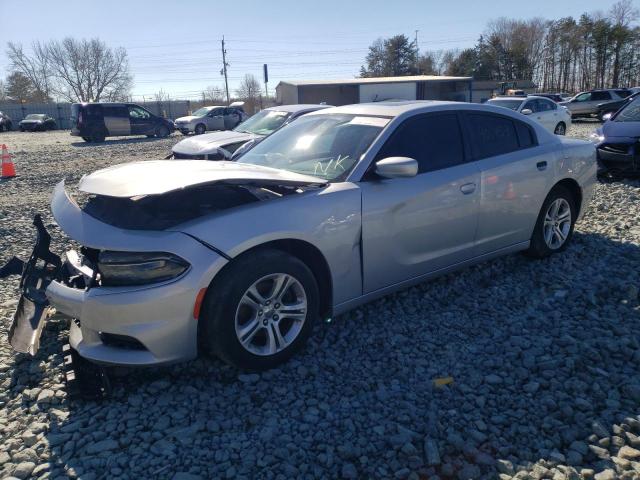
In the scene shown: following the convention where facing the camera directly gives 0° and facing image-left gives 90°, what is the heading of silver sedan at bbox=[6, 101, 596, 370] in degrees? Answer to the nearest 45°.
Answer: approximately 45°

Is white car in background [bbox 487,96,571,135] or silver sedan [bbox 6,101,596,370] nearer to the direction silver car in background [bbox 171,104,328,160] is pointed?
the silver sedan

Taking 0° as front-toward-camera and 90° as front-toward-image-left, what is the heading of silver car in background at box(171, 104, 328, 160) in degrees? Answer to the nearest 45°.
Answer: approximately 45°

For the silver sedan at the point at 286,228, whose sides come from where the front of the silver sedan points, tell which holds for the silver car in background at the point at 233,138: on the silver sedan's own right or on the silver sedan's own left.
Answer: on the silver sedan's own right

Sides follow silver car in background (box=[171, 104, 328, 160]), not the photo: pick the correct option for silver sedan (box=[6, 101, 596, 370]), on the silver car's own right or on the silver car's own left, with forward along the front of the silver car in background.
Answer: on the silver car's own left

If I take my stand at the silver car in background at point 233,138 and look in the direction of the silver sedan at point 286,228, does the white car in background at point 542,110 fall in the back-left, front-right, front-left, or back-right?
back-left

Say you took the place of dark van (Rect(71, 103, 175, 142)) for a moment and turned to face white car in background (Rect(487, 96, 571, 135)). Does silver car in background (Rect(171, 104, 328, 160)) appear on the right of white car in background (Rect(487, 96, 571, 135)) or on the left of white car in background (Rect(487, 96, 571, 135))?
right

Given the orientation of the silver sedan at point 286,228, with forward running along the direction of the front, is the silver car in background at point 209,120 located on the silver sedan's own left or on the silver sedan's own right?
on the silver sedan's own right

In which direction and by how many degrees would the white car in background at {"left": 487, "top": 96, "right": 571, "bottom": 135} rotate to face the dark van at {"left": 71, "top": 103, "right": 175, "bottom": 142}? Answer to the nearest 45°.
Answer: approximately 45° to its right
